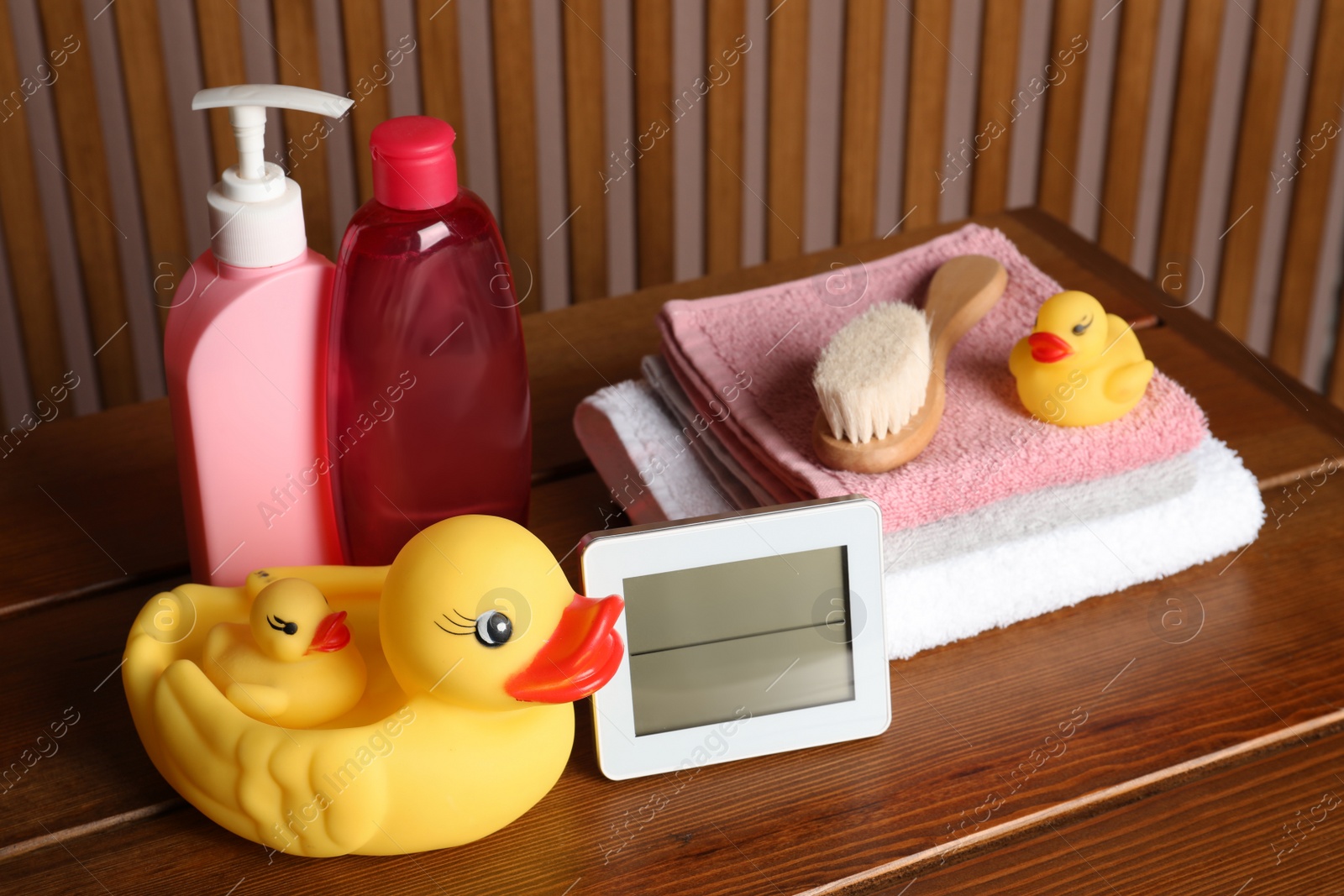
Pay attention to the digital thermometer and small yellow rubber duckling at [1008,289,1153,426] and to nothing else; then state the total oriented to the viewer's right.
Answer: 0

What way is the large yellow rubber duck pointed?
to the viewer's right

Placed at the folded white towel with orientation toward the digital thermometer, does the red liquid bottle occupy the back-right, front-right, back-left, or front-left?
front-right

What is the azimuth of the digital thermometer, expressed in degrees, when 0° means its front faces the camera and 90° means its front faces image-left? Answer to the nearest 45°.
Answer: approximately 0°

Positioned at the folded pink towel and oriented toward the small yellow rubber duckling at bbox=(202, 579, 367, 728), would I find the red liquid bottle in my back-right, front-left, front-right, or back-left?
front-right

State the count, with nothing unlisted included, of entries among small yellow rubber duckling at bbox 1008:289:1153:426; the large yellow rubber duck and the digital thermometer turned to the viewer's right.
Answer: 1

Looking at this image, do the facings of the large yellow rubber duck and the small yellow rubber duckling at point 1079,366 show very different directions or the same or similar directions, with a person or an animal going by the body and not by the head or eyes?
very different directions

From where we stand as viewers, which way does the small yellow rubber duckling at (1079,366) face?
facing the viewer and to the left of the viewer
